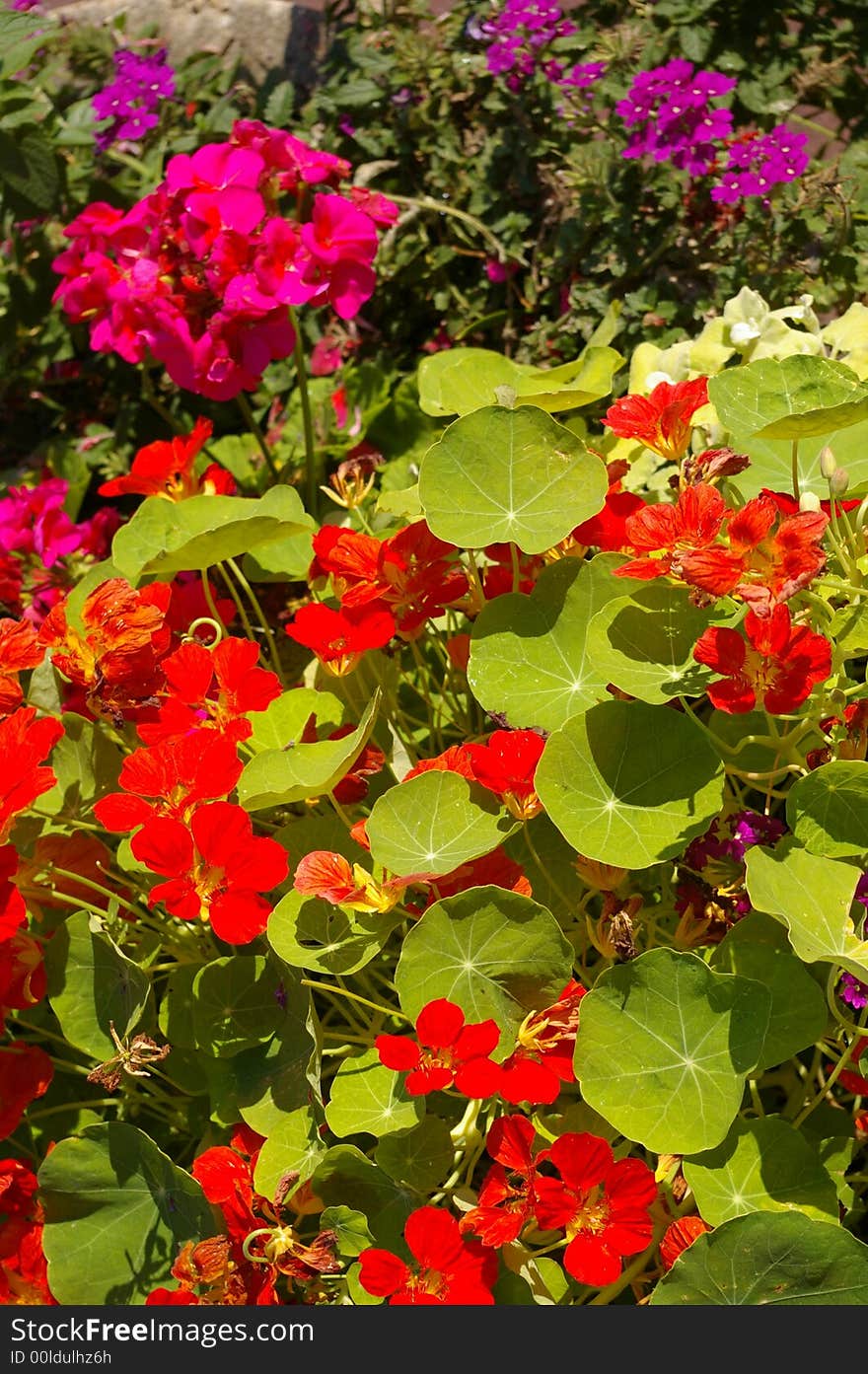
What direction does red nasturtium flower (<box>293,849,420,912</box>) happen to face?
to the viewer's left

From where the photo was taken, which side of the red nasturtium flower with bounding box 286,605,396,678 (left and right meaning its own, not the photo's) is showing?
front

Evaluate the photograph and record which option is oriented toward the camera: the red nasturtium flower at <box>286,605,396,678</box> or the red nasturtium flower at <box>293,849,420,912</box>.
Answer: the red nasturtium flower at <box>286,605,396,678</box>

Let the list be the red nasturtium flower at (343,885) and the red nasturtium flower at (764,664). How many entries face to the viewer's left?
1

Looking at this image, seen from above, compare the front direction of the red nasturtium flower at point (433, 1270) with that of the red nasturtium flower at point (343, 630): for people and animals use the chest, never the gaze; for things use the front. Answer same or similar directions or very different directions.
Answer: same or similar directions

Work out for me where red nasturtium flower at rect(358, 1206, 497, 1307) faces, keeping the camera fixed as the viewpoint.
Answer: facing the viewer

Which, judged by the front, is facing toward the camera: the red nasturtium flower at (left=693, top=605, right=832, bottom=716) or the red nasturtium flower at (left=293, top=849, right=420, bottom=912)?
the red nasturtium flower at (left=693, top=605, right=832, bottom=716)

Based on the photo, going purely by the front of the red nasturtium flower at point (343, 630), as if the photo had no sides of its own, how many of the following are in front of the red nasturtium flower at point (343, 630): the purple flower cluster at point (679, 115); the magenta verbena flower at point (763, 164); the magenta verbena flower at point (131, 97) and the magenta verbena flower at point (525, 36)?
0

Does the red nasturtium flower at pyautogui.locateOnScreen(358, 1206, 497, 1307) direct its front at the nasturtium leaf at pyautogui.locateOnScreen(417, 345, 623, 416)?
no

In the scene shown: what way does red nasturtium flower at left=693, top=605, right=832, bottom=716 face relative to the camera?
toward the camera
